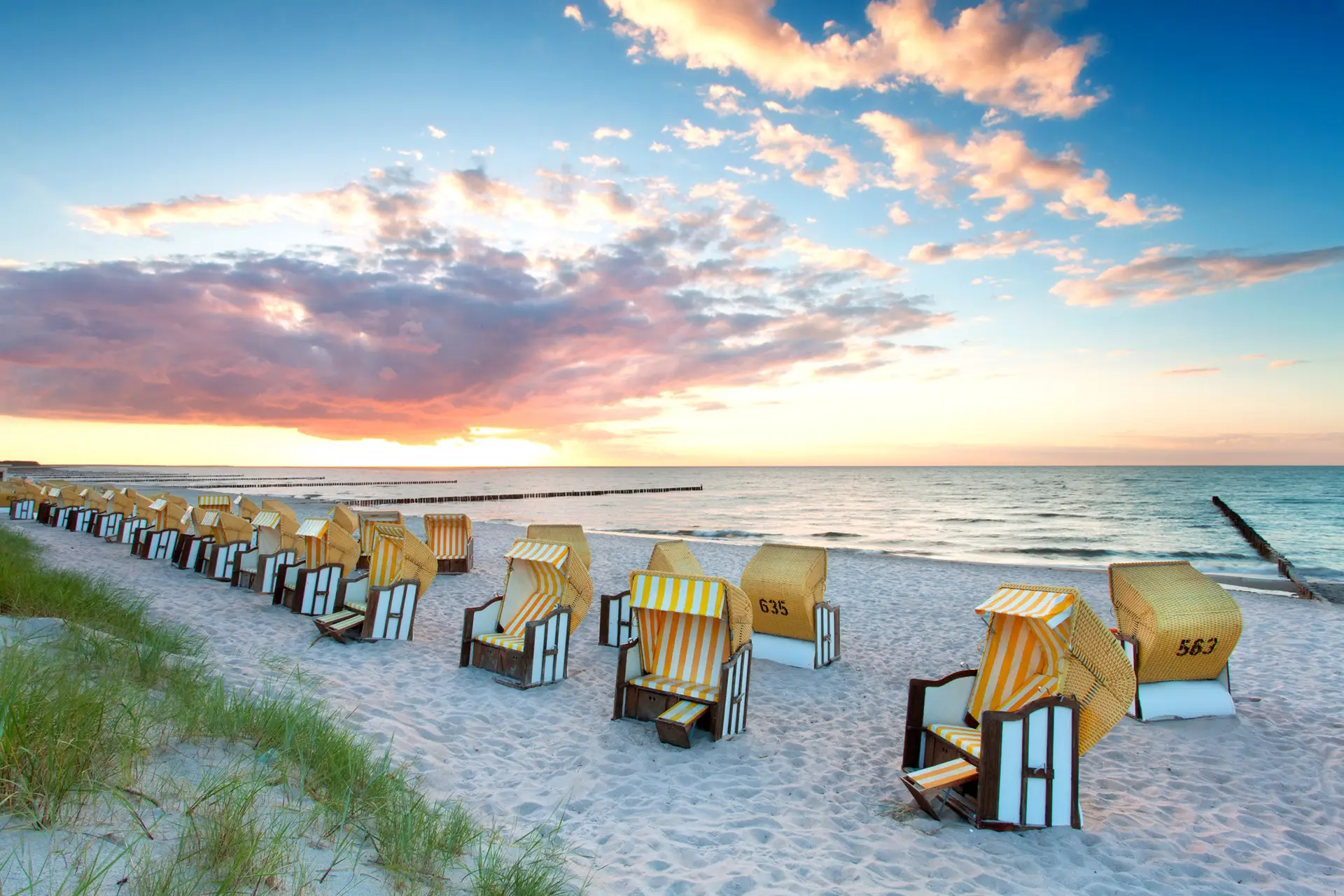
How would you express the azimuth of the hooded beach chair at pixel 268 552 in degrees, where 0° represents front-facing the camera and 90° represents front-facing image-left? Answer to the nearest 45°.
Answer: approximately 45°

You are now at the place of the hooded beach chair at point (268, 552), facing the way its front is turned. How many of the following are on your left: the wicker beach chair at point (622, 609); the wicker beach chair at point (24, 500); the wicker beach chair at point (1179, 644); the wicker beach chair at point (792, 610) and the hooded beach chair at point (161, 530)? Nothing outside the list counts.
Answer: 3

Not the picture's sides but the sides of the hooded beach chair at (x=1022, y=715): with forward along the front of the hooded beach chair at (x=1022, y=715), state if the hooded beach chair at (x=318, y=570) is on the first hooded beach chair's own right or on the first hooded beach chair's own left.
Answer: on the first hooded beach chair's own right

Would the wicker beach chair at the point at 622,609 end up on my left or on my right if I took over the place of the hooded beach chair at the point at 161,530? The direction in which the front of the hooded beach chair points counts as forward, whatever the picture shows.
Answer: on my left

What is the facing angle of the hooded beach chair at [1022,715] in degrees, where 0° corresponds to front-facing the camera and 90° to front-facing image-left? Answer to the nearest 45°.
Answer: approximately 45°

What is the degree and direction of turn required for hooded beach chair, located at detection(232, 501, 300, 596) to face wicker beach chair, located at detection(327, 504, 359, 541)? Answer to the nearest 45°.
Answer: approximately 180°

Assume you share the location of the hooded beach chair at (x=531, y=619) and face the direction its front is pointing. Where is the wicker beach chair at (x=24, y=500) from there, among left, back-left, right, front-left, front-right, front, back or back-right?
right

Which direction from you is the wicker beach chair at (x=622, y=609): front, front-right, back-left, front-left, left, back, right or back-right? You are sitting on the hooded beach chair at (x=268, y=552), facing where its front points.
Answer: left

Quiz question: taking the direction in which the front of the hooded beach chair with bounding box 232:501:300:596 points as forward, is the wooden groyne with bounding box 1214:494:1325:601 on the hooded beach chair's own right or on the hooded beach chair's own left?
on the hooded beach chair's own left

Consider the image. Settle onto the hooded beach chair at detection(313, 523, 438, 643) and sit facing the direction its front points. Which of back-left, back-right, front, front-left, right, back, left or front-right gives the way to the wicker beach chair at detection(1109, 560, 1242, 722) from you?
left

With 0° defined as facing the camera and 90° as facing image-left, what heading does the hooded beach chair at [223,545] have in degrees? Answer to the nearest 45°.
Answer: approximately 45°

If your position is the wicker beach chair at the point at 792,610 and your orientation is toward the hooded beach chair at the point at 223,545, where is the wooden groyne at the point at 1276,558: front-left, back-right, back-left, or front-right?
back-right

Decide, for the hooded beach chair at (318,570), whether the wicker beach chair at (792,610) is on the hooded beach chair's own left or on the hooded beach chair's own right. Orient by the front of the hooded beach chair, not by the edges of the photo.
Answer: on the hooded beach chair's own left

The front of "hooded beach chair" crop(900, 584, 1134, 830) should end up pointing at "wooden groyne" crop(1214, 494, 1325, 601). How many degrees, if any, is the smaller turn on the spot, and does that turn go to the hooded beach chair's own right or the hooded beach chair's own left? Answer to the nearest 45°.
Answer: approximately 135° to the hooded beach chair's own right

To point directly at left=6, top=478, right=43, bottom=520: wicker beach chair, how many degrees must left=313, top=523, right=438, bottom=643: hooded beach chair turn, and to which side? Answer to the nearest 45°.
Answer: approximately 90° to its right

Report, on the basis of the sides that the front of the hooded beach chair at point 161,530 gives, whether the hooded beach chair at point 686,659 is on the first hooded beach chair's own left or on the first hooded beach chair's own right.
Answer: on the first hooded beach chair's own left

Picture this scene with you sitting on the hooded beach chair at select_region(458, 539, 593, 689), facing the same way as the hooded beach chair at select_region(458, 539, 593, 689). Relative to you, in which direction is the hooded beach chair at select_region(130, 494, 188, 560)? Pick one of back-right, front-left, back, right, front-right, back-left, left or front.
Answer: right

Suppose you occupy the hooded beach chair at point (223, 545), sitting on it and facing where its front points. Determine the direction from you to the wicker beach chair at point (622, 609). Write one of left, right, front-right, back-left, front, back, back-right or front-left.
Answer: left
